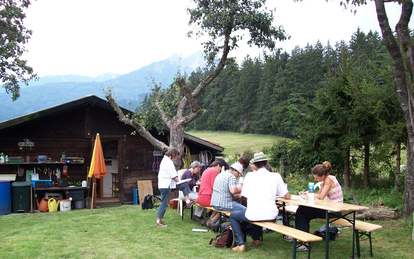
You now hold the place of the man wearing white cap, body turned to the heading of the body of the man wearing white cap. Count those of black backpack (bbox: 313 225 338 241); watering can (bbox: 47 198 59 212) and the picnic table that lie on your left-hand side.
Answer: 1

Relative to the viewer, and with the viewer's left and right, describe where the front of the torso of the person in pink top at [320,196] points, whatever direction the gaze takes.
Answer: facing to the left of the viewer

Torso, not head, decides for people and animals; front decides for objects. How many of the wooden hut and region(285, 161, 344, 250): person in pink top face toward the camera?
1

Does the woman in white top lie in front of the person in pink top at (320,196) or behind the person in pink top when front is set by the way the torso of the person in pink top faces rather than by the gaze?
in front

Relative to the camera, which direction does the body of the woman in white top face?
to the viewer's right

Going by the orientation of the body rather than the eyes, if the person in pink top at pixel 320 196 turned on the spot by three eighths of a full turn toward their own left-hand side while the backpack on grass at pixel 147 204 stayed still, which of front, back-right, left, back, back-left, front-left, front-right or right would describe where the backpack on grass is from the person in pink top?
back

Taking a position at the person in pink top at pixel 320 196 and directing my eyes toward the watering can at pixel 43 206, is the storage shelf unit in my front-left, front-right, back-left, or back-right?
front-right

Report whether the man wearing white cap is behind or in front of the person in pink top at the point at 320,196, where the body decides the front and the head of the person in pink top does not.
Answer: in front

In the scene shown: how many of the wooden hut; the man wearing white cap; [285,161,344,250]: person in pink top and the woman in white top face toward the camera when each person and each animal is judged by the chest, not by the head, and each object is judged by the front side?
1

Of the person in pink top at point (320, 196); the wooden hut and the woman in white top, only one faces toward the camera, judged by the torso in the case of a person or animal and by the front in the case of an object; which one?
the wooden hut

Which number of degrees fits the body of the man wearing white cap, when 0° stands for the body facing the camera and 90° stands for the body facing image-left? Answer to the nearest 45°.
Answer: approximately 225°

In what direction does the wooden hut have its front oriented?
toward the camera

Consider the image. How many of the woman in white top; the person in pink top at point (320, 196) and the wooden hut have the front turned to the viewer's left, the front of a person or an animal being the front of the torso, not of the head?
1

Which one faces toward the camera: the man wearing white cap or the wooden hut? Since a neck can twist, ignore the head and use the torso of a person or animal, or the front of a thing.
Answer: the wooden hut

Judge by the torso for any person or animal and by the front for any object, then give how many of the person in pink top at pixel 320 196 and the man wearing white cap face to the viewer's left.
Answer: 1
